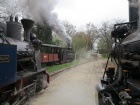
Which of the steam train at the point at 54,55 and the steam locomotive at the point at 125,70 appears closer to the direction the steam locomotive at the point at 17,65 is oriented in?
the steam train

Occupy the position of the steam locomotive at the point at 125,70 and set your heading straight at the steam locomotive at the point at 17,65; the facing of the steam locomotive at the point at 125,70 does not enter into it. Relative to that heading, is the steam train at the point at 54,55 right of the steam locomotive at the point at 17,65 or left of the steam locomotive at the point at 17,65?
right

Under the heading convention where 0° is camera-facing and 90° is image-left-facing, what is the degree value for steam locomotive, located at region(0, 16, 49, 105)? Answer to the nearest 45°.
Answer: approximately 225°

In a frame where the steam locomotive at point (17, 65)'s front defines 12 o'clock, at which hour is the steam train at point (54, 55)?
The steam train is roughly at 11 o'clock from the steam locomotive.

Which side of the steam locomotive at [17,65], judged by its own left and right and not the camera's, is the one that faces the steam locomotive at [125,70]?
right
